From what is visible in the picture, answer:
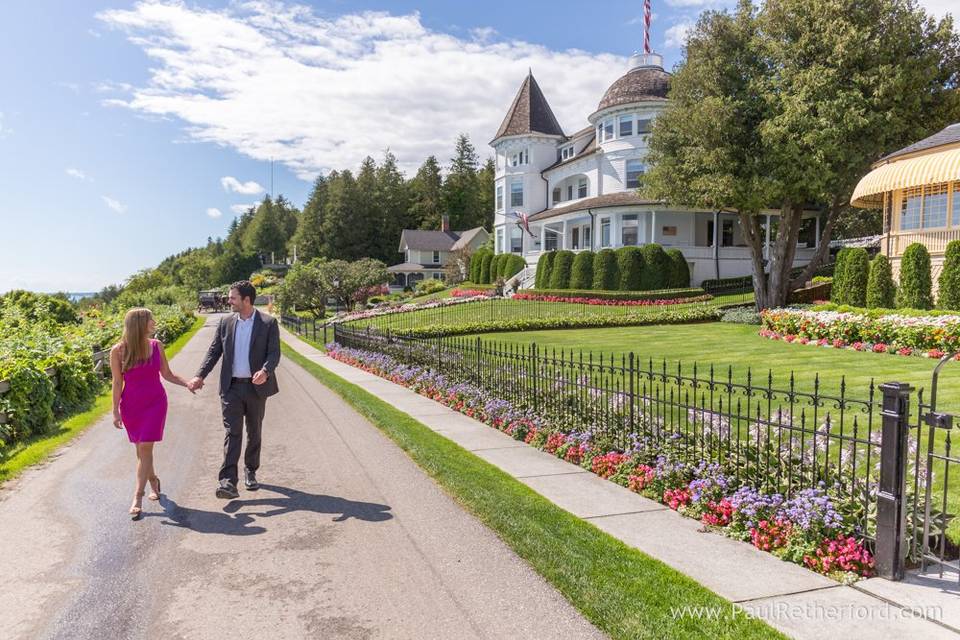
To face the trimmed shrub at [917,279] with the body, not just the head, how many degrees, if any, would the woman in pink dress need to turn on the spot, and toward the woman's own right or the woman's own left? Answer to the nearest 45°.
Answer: approximately 90° to the woman's own left

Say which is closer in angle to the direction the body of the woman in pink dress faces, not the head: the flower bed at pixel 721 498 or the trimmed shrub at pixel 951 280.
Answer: the flower bed

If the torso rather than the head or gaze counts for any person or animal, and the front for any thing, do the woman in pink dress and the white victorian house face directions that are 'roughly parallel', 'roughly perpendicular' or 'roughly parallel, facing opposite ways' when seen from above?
roughly perpendicular

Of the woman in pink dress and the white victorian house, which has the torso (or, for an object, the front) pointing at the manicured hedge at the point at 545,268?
the white victorian house

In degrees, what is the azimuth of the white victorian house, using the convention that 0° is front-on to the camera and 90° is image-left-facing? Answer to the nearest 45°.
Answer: approximately 45°

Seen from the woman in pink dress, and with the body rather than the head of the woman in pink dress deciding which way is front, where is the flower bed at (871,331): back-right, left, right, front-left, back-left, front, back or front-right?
left

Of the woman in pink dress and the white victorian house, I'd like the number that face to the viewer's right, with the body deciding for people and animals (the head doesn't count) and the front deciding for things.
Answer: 0

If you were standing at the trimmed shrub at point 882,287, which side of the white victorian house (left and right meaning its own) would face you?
left

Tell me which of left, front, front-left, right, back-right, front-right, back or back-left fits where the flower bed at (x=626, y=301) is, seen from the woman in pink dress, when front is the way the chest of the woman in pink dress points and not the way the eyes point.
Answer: back-left
